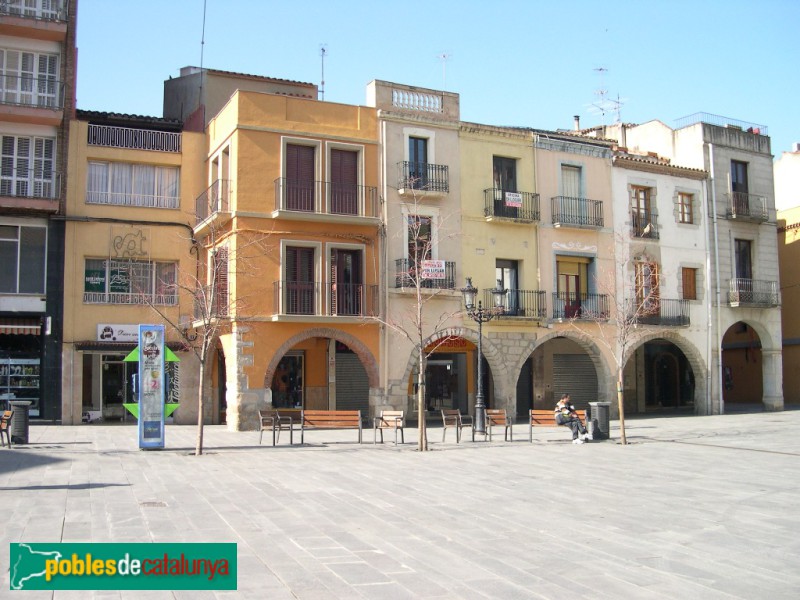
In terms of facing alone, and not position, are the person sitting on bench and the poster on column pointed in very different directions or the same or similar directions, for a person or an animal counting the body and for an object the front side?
same or similar directions

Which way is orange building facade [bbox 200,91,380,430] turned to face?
toward the camera

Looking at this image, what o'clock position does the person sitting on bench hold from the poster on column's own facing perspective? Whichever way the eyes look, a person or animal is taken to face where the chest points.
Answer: The person sitting on bench is roughly at 9 o'clock from the poster on column.

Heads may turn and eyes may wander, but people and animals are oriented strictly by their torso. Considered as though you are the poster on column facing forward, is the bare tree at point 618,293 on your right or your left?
on your left

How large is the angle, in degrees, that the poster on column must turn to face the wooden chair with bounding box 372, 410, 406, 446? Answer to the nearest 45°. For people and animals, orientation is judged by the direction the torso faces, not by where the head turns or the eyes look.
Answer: approximately 90° to its left

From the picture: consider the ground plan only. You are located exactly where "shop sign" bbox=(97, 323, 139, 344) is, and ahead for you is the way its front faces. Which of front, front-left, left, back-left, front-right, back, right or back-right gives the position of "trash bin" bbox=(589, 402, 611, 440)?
front-left

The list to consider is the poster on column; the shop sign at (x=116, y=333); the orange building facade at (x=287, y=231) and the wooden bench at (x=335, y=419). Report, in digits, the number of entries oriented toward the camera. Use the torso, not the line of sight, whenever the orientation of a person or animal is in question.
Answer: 4

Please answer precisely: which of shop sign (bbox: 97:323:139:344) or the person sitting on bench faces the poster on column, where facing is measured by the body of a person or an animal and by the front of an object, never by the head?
the shop sign

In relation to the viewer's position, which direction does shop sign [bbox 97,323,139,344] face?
facing the viewer

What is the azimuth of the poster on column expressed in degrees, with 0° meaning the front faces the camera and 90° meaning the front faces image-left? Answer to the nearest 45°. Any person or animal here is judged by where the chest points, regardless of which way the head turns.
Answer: approximately 0°

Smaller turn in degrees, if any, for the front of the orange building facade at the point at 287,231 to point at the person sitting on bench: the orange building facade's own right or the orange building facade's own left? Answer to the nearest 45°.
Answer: approximately 45° to the orange building facade's own left

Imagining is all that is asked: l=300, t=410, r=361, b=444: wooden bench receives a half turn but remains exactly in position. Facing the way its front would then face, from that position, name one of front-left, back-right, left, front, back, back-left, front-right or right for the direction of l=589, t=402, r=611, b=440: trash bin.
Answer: right

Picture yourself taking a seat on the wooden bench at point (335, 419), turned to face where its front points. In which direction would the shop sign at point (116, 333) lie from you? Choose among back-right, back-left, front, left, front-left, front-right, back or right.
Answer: back-right
